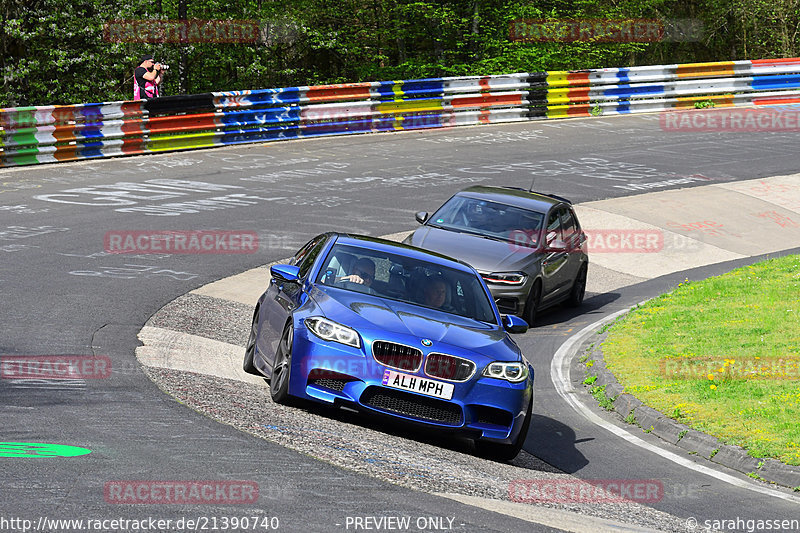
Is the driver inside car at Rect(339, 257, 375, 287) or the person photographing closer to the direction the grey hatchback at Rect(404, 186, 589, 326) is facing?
the driver inside car

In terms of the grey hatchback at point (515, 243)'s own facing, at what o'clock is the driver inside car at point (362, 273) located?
The driver inside car is roughly at 11 o'clock from the grey hatchback.

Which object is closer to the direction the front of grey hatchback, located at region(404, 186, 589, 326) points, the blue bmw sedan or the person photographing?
the blue bmw sedan

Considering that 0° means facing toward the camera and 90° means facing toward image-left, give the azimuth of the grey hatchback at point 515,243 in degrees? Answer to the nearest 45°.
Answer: approximately 45°

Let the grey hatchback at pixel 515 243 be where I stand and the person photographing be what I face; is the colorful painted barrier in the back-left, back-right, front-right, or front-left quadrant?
front-right

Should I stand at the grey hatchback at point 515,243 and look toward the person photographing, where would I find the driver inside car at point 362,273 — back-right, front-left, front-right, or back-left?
back-left

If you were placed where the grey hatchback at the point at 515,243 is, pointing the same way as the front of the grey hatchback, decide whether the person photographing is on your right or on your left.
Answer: on your right

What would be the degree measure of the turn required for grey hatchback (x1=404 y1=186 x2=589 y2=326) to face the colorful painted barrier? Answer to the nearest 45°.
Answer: approximately 135° to its right

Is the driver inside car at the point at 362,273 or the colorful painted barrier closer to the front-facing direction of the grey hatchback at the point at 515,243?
the driver inside car

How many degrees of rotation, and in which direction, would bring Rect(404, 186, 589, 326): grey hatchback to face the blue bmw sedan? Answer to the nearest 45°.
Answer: approximately 45° to its left
